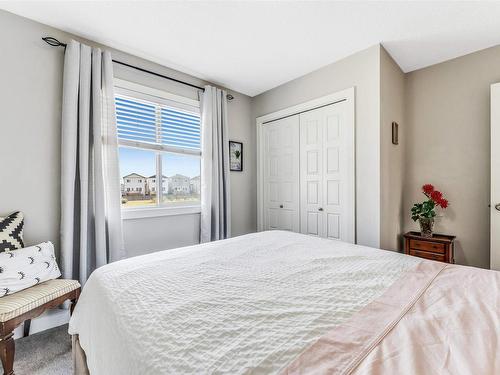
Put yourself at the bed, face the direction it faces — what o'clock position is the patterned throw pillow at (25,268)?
The patterned throw pillow is roughly at 11 o'clock from the bed.

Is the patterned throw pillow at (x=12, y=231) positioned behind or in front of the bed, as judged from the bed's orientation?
in front

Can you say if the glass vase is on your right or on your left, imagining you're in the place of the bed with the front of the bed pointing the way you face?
on your right

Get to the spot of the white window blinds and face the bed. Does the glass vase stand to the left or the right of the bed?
left

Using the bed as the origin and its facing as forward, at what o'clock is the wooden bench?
The wooden bench is roughly at 11 o'clock from the bed.

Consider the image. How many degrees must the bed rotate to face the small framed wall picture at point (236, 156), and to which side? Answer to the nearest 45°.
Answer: approximately 45° to its right

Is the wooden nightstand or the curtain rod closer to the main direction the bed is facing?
the curtain rod

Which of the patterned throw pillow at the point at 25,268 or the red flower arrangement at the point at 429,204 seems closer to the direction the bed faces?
the patterned throw pillow

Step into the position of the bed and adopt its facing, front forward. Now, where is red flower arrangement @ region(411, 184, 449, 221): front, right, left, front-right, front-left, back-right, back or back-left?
right

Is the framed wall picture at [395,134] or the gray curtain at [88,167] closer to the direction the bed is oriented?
the gray curtain

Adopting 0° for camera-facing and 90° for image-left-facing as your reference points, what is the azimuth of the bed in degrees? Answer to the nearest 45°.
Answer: approximately 135°

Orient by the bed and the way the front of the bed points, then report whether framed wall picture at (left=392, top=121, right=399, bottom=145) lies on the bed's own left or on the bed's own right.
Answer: on the bed's own right

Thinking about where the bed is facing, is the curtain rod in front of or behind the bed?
in front

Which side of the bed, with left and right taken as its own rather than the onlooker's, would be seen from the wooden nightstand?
right

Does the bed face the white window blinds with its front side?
yes
